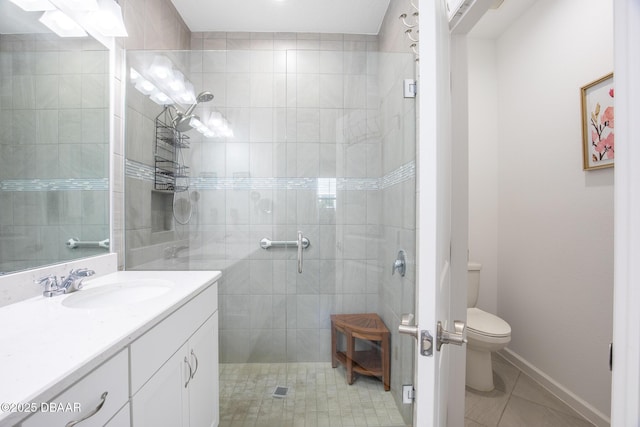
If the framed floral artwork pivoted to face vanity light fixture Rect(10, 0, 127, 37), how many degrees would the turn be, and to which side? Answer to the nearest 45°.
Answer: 0° — it already faces it

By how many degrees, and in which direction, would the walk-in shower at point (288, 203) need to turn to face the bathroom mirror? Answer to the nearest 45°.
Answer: approximately 45° to its right

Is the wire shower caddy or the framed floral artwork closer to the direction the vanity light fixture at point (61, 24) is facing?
the framed floral artwork

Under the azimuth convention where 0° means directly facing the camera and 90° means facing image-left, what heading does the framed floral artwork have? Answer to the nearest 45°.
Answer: approximately 45°

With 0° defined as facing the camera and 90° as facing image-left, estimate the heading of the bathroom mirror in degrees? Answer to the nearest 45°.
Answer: approximately 315°

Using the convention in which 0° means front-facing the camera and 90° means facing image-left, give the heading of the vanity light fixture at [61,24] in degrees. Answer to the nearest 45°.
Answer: approximately 315°

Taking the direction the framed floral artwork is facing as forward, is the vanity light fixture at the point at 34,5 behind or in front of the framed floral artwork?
in front

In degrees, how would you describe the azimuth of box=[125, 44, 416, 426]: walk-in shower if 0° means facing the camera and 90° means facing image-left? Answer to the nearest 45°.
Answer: approximately 0°
